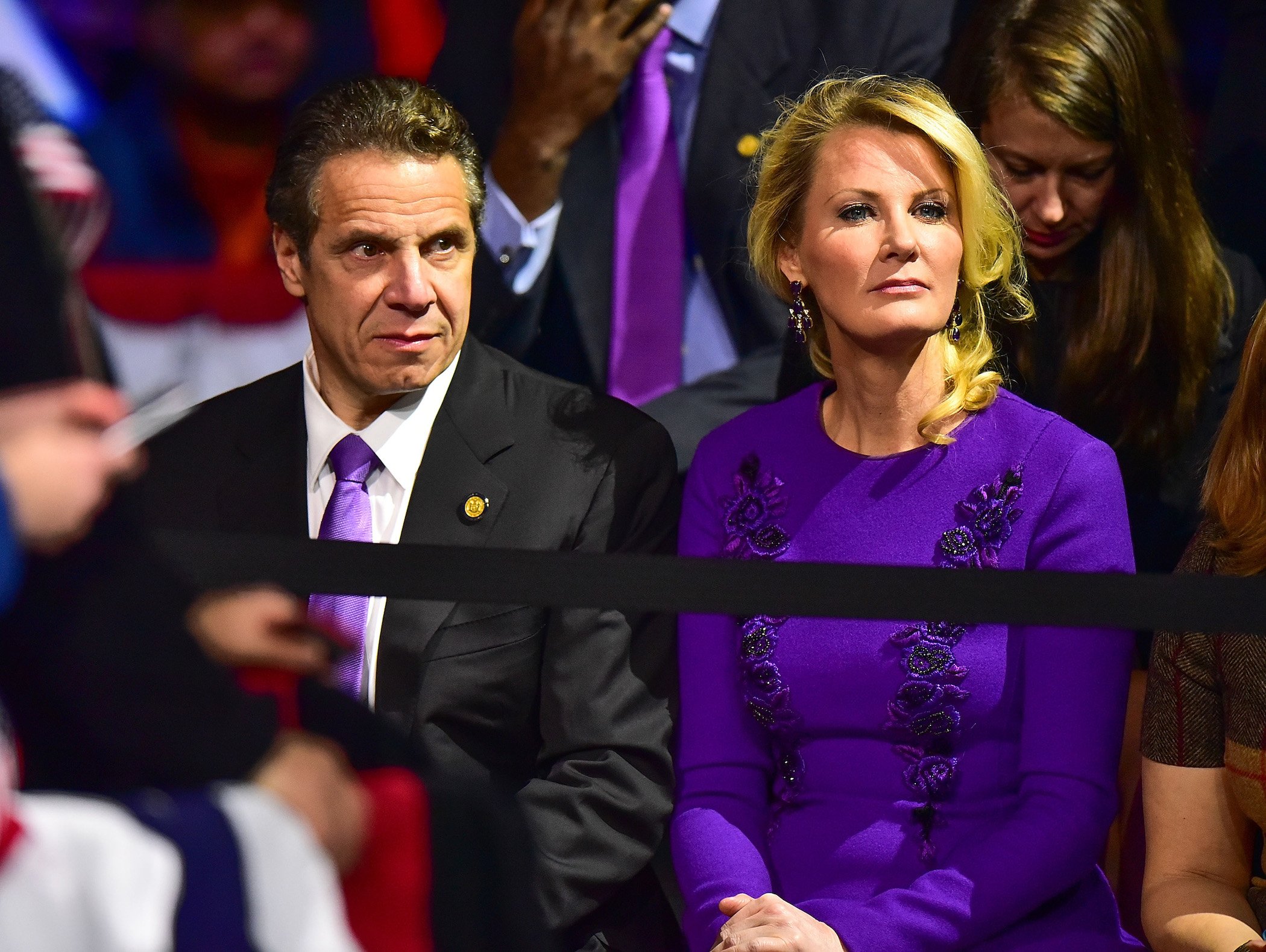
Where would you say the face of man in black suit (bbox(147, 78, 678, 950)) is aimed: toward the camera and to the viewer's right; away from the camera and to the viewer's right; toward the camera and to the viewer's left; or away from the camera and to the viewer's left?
toward the camera and to the viewer's right

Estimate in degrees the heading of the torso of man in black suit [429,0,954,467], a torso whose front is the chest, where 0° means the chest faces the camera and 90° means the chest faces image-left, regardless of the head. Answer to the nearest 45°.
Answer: approximately 0°

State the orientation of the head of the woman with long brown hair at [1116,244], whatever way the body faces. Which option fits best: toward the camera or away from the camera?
toward the camera

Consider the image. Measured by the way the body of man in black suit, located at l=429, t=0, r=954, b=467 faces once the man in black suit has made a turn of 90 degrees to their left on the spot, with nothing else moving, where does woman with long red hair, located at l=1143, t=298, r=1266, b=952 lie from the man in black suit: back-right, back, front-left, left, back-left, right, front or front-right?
front-right

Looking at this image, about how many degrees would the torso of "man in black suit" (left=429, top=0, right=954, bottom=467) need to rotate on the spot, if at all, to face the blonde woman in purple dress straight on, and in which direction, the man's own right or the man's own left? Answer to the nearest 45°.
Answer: approximately 45° to the man's own left

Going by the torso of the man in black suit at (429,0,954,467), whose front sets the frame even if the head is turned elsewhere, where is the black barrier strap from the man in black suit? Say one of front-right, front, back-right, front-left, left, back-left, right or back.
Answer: front

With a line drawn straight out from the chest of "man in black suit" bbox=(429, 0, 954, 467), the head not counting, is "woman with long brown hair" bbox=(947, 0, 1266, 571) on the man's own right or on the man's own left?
on the man's own left

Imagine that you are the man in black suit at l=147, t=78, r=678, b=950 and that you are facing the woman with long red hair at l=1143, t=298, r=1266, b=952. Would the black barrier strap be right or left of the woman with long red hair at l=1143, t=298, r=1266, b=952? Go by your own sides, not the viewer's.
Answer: right
